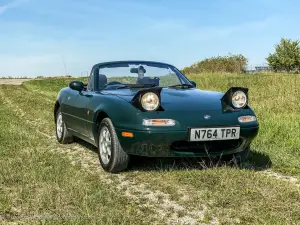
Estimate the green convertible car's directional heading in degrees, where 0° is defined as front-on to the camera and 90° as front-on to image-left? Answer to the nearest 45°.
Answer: approximately 315°
